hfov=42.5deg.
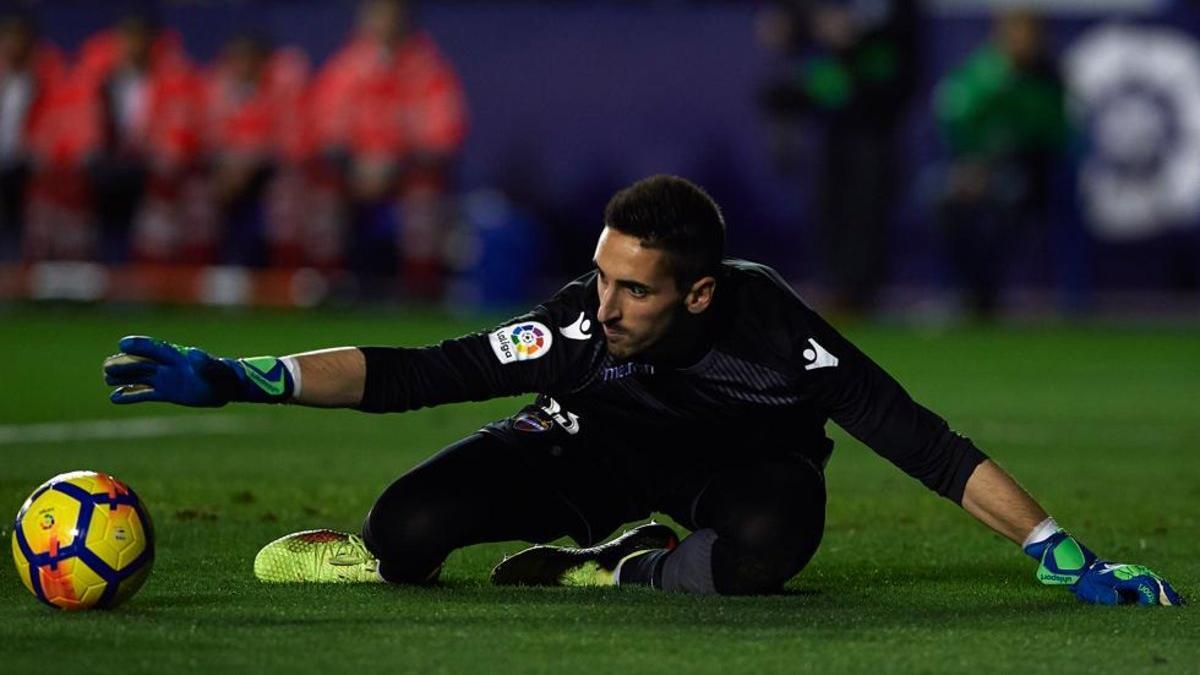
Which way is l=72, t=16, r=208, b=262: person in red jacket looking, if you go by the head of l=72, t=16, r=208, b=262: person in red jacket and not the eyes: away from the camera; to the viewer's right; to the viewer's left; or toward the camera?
toward the camera

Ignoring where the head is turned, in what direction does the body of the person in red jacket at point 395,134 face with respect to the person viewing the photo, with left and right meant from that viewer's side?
facing the viewer

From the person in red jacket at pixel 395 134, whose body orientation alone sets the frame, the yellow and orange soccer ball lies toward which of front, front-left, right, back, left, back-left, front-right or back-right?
front

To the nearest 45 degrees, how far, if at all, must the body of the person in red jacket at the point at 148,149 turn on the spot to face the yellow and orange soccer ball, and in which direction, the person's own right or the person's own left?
0° — they already face it

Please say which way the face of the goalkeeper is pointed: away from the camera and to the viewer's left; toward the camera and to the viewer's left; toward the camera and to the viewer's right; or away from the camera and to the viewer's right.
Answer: toward the camera and to the viewer's left

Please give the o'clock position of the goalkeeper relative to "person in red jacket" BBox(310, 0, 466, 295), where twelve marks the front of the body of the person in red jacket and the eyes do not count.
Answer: The goalkeeper is roughly at 12 o'clock from the person in red jacket.

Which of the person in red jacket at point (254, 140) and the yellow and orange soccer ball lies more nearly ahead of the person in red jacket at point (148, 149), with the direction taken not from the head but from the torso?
the yellow and orange soccer ball

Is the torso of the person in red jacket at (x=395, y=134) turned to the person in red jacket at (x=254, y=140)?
no

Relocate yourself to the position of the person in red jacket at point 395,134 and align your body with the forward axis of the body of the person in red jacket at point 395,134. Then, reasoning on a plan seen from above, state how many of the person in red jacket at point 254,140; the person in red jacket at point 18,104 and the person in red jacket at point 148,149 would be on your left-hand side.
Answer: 0

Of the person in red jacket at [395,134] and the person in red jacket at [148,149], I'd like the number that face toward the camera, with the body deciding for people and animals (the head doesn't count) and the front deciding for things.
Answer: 2

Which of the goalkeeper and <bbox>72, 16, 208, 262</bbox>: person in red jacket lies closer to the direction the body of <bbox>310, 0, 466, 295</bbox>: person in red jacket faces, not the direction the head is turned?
the goalkeeper

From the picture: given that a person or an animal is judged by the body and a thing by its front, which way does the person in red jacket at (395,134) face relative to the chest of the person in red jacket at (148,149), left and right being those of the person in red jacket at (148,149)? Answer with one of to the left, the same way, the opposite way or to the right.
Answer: the same way

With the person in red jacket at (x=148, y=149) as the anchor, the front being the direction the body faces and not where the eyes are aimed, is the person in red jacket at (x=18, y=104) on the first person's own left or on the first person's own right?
on the first person's own right

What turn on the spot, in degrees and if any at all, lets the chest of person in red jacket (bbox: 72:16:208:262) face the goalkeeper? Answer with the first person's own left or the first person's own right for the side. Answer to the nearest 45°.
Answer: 0° — they already face them

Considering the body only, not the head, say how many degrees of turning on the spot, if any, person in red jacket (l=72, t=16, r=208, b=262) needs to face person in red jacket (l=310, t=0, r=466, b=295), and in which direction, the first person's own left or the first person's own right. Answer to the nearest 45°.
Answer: approximately 90° to the first person's own left

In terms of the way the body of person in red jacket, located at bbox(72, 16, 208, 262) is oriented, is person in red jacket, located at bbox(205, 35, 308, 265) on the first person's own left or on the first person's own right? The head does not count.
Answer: on the first person's own left

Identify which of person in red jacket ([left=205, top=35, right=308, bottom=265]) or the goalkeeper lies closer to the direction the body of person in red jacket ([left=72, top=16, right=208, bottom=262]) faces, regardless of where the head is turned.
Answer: the goalkeeper
